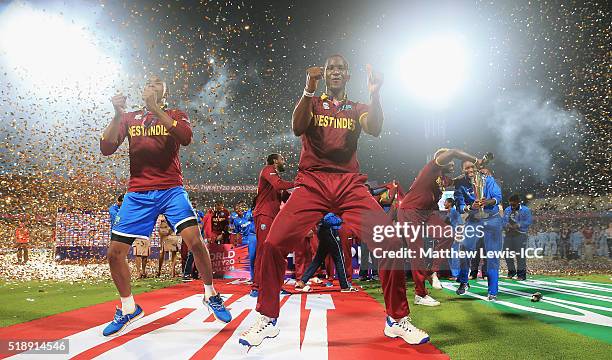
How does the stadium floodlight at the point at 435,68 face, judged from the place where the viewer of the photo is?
facing the viewer

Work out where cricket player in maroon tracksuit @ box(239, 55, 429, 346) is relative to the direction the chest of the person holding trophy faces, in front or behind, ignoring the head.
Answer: in front

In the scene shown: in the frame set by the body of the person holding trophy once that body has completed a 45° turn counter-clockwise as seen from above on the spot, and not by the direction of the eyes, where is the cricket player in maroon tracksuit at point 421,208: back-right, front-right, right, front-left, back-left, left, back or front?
right

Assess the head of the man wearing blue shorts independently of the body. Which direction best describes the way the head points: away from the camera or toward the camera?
toward the camera

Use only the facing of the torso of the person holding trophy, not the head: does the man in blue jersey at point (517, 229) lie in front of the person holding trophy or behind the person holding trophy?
behind

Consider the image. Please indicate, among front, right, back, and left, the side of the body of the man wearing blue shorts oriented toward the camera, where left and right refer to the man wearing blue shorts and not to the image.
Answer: front

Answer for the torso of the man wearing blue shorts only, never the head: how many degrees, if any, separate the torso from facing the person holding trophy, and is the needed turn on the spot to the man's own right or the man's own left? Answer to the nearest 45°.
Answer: approximately 90° to the man's own left

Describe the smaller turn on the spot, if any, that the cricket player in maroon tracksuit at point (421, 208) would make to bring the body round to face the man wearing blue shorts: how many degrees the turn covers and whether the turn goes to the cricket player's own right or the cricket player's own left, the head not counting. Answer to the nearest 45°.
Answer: approximately 135° to the cricket player's own right

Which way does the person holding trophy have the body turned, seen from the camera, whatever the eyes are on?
toward the camera

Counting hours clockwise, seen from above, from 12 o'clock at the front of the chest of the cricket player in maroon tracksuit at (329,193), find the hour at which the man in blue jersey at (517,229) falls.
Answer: The man in blue jersey is roughly at 7 o'clock from the cricket player in maroon tracksuit.

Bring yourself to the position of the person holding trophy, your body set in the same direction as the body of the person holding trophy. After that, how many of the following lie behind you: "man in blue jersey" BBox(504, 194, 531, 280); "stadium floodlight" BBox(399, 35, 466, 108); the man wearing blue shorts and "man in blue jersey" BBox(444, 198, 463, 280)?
3

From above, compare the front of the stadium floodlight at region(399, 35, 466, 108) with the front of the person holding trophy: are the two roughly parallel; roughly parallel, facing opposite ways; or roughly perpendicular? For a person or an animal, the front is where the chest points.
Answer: roughly parallel
